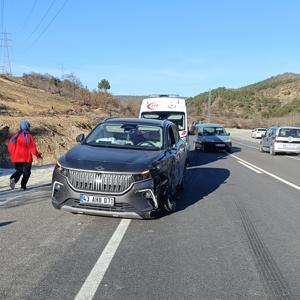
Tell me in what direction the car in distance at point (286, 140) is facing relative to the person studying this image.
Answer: facing away from the viewer and to the left of the viewer

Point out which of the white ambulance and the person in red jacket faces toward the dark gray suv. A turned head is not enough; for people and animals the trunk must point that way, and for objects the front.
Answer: the white ambulance

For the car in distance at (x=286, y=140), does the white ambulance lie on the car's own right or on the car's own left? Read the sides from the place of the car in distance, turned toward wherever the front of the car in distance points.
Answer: on the car's own left

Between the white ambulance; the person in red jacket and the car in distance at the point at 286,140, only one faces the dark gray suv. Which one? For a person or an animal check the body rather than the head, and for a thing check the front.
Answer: the white ambulance

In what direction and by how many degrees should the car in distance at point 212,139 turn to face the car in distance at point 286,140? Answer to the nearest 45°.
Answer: approximately 45° to its left

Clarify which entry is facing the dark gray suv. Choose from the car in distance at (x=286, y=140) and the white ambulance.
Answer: the white ambulance

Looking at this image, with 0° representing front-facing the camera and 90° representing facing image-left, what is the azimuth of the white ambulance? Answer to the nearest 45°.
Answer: approximately 0°

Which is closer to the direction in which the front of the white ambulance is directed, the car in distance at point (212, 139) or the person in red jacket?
the person in red jacket

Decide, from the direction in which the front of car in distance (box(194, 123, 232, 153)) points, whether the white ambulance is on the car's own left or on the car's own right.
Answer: on the car's own right
